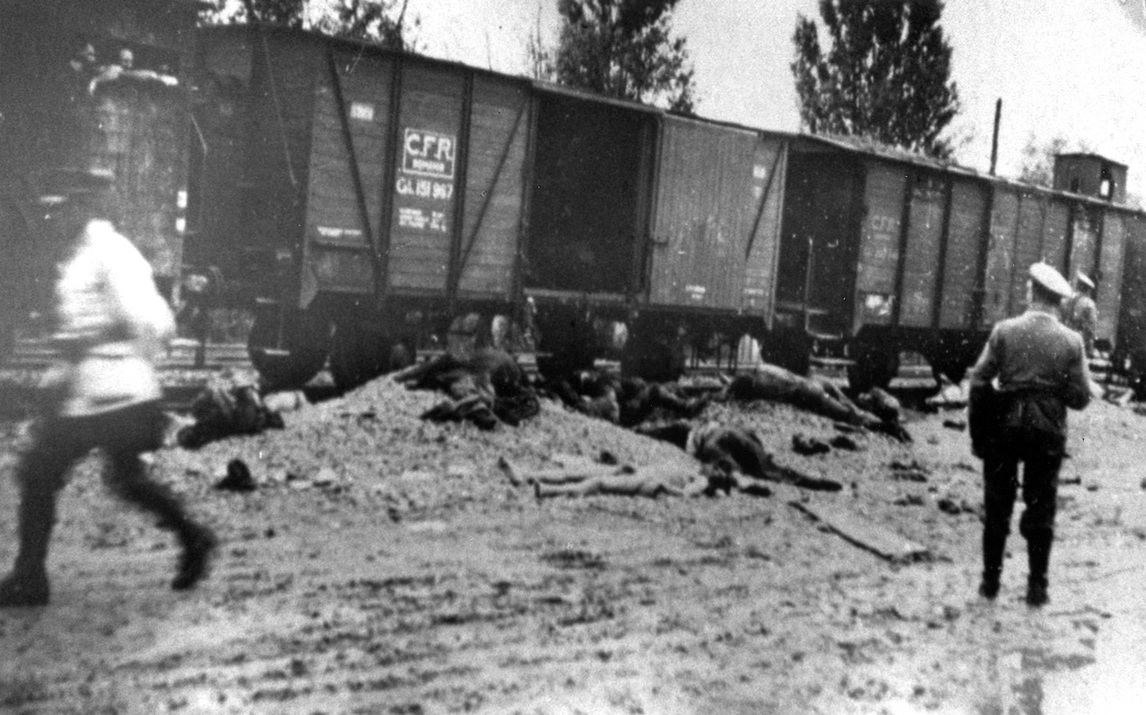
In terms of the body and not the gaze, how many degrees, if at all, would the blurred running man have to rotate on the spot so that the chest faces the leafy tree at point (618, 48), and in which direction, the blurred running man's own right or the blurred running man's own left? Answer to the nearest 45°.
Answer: approximately 135° to the blurred running man's own right

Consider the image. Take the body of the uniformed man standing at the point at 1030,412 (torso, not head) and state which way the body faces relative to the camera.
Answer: away from the camera

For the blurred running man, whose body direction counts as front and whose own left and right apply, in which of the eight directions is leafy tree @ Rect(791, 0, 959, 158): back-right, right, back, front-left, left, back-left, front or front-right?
back-right

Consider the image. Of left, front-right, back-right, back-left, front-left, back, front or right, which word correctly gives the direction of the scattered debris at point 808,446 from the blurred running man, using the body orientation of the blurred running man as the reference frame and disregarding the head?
back-right

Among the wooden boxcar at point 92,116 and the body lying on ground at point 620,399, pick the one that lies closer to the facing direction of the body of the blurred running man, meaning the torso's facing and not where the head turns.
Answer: the wooden boxcar

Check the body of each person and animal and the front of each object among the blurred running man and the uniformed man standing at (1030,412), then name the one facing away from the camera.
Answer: the uniformed man standing

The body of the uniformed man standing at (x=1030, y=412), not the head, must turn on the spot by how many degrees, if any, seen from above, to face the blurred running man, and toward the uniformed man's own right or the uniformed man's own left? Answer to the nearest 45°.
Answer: approximately 135° to the uniformed man's own left

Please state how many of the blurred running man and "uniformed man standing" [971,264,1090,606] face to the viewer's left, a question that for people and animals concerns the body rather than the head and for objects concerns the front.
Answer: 1

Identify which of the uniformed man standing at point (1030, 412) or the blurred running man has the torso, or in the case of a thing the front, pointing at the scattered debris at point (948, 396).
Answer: the uniformed man standing

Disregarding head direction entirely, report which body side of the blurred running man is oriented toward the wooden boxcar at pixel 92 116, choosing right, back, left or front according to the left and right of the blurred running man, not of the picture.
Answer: right

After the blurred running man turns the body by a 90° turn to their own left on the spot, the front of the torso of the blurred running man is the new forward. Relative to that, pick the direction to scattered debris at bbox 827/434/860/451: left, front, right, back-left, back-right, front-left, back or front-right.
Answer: back-left

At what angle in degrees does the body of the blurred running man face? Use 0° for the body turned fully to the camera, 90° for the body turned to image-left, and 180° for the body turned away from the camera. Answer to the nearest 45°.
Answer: approximately 90°

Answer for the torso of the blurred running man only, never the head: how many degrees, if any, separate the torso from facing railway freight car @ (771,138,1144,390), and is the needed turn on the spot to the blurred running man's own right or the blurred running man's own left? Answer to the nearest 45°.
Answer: approximately 135° to the blurred running man's own right

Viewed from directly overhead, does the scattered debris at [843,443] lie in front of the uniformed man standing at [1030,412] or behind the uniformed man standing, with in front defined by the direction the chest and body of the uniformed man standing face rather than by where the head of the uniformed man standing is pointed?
in front
